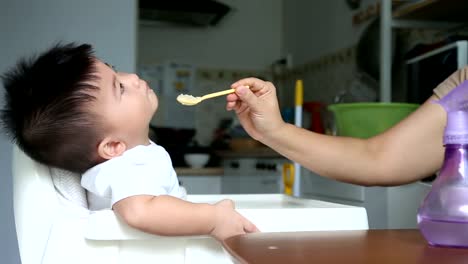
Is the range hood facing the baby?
yes

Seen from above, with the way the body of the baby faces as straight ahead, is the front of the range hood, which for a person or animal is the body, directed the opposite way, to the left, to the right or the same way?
to the right

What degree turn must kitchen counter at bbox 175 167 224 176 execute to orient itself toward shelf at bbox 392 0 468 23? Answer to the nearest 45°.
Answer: approximately 45° to its left

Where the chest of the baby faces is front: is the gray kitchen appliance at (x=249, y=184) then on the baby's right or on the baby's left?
on the baby's left

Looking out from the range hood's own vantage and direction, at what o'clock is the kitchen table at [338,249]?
The kitchen table is roughly at 12 o'clock from the range hood.

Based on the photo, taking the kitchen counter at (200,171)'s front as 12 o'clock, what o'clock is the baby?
The baby is roughly at 12 o'clock from the kitchen counter.

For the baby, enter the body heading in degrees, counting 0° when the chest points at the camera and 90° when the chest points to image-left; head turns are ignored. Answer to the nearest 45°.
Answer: approximately 270°

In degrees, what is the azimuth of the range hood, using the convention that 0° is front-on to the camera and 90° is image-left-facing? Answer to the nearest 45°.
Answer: approximately 0°

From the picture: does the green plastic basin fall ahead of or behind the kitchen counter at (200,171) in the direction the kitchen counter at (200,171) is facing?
ahead

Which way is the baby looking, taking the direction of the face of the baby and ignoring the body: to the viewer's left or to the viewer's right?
to the viewer's right
